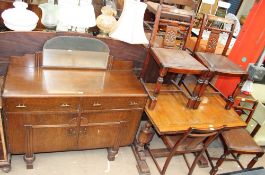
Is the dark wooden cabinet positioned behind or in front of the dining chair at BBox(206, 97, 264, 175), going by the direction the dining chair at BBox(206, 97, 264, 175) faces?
in front

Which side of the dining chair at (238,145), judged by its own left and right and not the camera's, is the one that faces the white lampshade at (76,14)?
front

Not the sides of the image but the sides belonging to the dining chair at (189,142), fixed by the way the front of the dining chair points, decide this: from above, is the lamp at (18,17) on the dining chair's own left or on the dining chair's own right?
on the dining chair's own left

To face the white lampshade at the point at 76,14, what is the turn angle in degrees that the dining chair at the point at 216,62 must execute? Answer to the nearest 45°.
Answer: approximately 90° to its right

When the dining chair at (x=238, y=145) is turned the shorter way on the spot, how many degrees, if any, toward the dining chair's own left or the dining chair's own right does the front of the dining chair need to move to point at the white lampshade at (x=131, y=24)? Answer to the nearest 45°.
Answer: approximately 45° to the dining chair's own right

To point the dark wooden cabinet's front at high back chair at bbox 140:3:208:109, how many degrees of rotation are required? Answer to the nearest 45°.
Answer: approximately 90° to its left

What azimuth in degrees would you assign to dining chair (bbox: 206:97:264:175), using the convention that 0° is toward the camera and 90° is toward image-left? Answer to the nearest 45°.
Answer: approximately 45°

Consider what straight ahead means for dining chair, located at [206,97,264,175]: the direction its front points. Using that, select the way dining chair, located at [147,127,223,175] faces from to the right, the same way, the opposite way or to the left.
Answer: to the right

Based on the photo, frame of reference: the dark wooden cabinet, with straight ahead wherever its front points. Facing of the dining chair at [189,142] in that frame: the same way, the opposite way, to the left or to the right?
the opposite way

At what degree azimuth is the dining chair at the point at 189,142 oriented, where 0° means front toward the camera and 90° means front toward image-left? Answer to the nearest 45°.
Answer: approximately 135°

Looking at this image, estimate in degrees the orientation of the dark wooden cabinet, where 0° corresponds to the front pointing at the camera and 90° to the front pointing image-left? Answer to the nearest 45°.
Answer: approximately 0°

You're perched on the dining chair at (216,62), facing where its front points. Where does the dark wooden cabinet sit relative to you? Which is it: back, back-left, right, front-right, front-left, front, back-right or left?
right

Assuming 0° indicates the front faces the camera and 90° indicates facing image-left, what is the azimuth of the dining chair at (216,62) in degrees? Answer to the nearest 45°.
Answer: approximately 315°

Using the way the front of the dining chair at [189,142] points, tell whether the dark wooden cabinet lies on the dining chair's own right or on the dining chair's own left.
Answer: on the dining chair's own left
